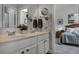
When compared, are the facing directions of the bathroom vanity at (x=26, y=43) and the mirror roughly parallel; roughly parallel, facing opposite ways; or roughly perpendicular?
roughly parallel

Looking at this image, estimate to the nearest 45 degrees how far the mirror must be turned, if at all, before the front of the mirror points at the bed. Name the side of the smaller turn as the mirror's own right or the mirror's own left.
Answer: approximately 45° to the mirror's own left

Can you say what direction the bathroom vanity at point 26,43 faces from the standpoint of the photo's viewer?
facing the viewer and to the right of the viewer

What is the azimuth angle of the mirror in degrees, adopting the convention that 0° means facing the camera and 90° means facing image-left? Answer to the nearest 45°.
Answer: approximately 315°

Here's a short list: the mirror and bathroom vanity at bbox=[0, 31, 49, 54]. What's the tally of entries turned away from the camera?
0
